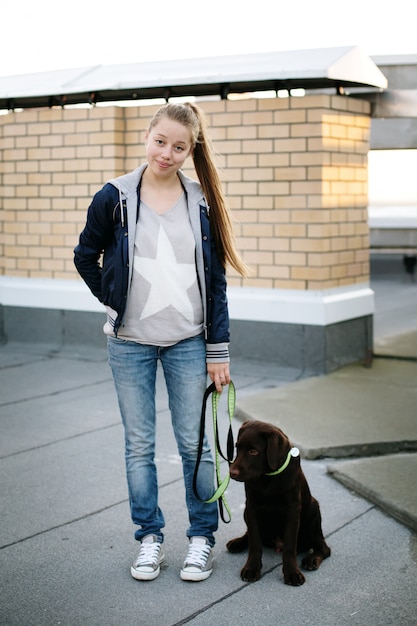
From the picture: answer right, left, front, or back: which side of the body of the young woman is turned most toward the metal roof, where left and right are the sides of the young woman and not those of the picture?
back

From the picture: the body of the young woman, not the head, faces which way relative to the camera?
toward the camera

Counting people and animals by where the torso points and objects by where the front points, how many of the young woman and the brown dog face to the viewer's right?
0

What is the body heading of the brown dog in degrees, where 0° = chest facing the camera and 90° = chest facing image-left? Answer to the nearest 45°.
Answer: approximately 45°

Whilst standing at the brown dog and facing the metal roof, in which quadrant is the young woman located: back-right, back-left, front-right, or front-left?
front-left

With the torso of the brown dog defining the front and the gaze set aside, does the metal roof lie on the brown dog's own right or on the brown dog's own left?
on the brown dog's own right

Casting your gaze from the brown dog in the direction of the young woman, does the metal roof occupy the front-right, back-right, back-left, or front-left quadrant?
front-right
